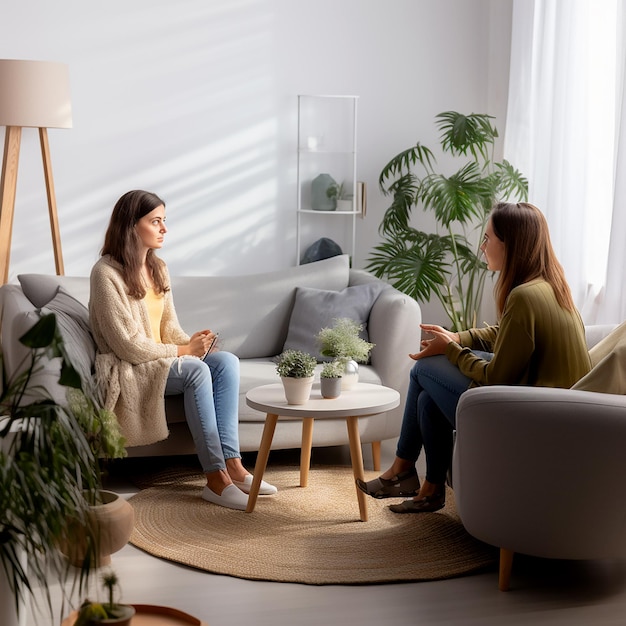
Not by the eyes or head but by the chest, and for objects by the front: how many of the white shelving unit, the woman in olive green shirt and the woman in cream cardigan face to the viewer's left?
1

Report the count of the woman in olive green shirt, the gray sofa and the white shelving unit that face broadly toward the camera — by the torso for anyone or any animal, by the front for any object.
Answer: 2

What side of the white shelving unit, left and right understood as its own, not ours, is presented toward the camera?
front

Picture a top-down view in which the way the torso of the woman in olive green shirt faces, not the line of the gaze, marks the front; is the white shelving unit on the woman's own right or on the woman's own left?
on the woman's own right

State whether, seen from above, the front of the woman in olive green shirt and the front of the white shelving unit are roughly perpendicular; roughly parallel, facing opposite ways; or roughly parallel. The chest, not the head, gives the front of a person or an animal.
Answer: roughly perpendicular

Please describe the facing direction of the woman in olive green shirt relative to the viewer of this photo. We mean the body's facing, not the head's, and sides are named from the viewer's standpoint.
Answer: facing to the left of the viewer

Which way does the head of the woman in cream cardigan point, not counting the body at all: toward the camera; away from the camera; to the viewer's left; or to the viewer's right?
to the viewer's right

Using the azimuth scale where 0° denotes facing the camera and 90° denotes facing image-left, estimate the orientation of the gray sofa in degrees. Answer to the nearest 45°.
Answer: approximately 0°

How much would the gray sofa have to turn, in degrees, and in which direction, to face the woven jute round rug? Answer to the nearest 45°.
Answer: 0° — it already faces it

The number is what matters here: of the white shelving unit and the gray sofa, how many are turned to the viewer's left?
0

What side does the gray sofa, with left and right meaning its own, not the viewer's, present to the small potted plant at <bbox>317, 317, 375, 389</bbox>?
front

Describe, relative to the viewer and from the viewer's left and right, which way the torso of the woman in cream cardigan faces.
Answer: facing the viewer and to the right of the viewer

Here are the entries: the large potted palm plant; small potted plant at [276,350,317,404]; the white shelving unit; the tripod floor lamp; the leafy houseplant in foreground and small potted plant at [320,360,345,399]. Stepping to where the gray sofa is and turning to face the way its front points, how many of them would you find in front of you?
3

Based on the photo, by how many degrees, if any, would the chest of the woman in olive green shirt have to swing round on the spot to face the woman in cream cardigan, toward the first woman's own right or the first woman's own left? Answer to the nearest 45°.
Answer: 0° — they already face them

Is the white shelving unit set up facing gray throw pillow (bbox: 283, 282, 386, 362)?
yes
